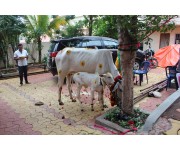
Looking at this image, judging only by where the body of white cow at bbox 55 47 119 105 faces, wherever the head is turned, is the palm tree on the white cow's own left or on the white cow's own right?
on the white cow's own left

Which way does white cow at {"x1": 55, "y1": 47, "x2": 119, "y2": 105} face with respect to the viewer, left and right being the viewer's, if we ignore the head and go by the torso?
facing to the right of the viewer

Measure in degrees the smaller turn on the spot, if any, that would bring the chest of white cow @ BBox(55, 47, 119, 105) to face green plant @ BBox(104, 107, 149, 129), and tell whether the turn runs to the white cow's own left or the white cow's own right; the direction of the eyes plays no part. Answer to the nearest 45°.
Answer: approximately 45° to the white cow's own right
